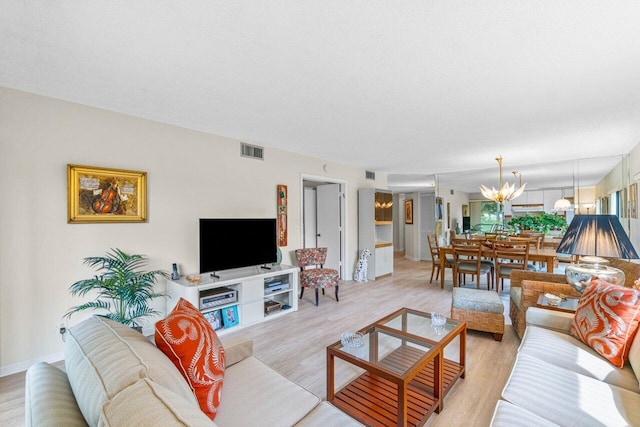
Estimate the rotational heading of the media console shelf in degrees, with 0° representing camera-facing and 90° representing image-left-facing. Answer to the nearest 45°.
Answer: approximately 315°

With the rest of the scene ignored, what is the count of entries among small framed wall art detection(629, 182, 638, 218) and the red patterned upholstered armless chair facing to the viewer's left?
1

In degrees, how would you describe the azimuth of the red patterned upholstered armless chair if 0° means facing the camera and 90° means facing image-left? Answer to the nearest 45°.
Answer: approximately 315°

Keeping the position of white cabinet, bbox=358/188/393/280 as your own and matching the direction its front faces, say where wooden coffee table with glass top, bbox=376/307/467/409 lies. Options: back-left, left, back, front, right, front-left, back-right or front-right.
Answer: front-right

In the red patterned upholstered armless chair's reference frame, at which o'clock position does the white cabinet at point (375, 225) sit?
The white cabinet is roughly at 9 o'clock from the red patterned upholstered armless chair.

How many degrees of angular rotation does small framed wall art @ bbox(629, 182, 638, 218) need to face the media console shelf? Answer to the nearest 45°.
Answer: approximately 45° to its left

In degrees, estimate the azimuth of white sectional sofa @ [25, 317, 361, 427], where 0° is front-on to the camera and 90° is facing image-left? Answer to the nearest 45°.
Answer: approximately 225°

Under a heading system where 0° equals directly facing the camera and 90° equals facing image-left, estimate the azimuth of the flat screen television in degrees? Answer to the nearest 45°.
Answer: approximately 315°

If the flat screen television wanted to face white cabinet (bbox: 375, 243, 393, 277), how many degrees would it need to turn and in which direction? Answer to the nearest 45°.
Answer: approximately 90° to its left

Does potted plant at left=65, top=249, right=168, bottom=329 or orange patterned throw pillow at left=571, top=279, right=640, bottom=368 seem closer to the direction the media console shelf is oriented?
the orange patterned throw pillow

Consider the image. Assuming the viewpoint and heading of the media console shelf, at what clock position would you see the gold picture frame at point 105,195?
The gold picture frame is roughly at 4 o'clock from the media console shelf.

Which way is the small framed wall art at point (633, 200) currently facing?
to the viewer's left
